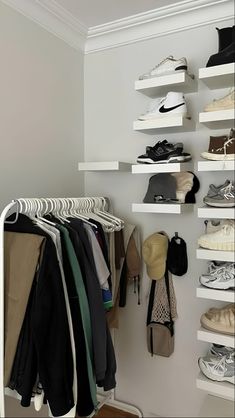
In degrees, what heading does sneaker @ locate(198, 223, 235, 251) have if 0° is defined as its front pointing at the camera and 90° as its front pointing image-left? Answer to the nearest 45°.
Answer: approximately 90°

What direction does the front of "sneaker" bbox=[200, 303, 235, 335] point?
to the viewer's left

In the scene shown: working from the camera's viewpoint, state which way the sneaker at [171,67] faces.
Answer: facing to the left of the viewer

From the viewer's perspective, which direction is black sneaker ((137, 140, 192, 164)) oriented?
to the viewer's left

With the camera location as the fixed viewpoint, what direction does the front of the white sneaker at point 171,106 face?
facing to the left of the viewer

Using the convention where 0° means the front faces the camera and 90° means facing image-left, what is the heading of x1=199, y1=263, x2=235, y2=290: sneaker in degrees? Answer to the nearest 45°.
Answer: approximately 90°

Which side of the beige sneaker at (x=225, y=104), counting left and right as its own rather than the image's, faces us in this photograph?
left
